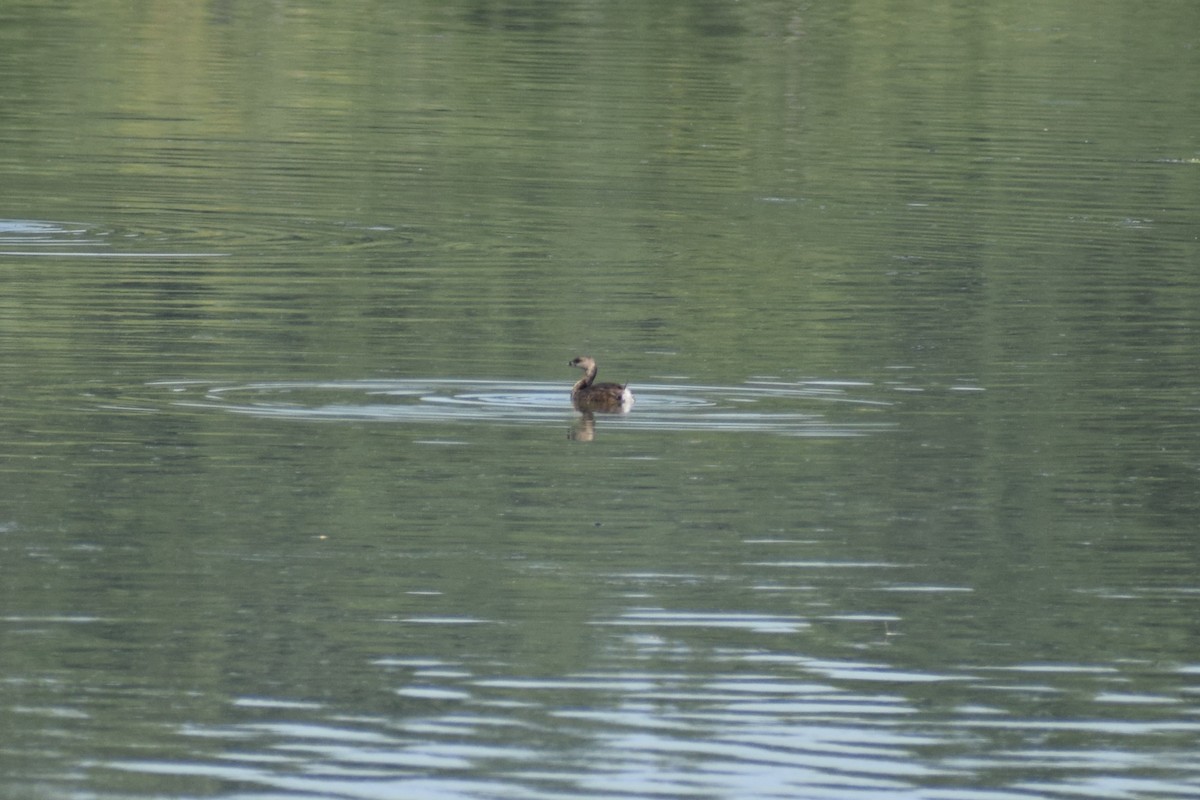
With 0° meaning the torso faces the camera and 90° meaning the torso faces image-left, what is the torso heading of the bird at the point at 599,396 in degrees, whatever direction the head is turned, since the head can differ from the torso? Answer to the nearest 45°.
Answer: approximately 90°
